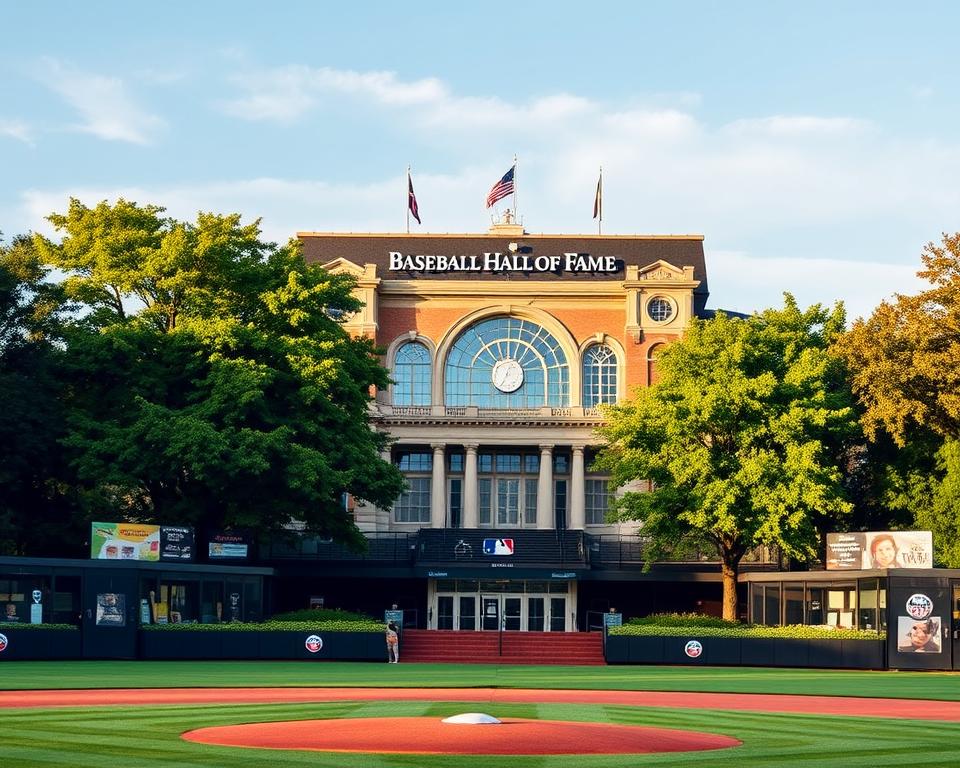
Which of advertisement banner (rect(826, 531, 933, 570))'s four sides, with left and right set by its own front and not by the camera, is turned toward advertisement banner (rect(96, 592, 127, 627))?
right

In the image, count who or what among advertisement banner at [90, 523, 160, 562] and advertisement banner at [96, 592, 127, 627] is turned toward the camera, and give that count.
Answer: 2

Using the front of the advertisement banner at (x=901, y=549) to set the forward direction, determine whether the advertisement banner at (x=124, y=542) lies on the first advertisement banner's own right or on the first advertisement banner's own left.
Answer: on the first advertisement banner's own right

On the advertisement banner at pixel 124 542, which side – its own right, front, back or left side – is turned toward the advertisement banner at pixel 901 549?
left

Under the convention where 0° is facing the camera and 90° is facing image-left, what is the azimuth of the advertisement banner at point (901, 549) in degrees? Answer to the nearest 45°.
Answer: approximately 0°

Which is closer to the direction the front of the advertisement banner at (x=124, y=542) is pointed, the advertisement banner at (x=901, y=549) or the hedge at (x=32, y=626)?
the hedge
